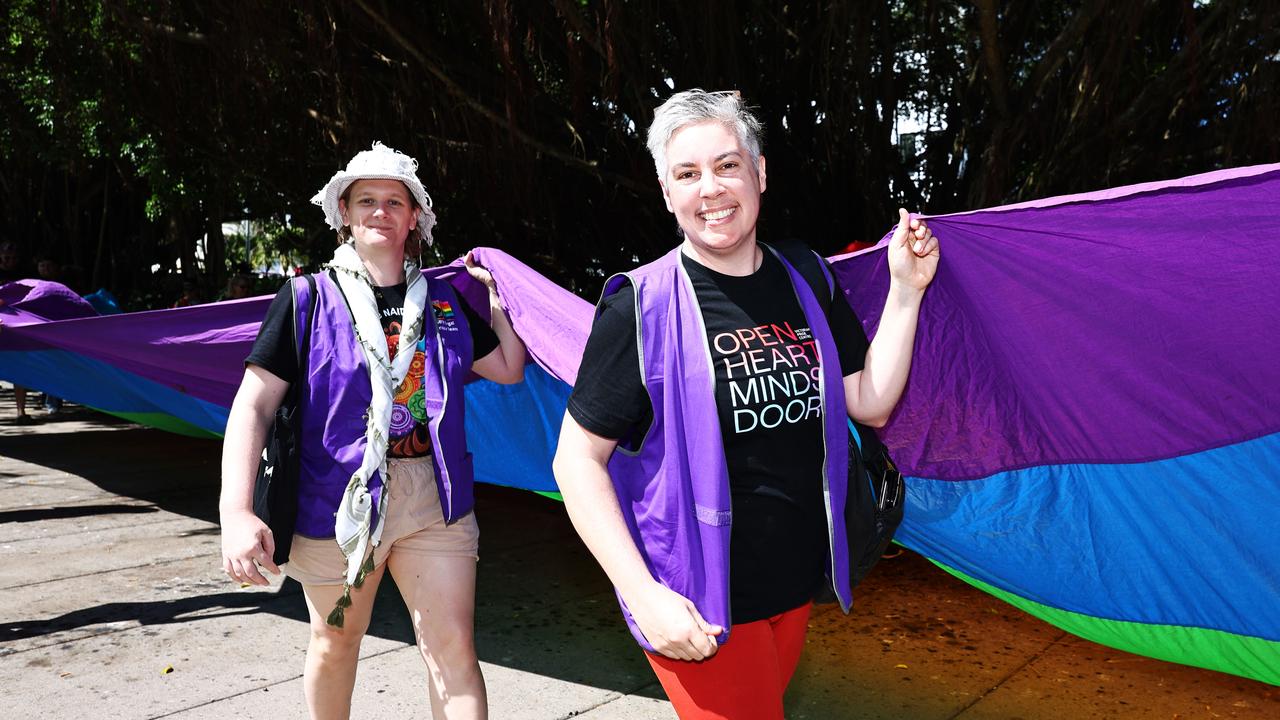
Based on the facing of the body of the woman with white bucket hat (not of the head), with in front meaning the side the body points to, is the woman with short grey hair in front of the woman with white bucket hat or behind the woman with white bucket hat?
in front

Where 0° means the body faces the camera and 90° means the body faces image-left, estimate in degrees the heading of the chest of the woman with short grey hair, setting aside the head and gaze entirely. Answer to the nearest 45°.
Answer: approximately 315°

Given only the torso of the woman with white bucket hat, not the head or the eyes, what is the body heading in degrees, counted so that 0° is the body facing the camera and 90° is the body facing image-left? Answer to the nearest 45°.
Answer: approximately 0°

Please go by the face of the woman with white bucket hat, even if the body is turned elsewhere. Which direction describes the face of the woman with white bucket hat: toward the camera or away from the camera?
toward the camera

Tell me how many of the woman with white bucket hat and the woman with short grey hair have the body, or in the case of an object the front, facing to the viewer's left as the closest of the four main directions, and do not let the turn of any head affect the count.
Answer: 0

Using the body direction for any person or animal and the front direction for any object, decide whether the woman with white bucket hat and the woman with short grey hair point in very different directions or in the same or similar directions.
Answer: same or similar directions

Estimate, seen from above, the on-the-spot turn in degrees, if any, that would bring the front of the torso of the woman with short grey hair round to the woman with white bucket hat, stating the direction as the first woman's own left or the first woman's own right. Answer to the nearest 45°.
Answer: approximately 180°
